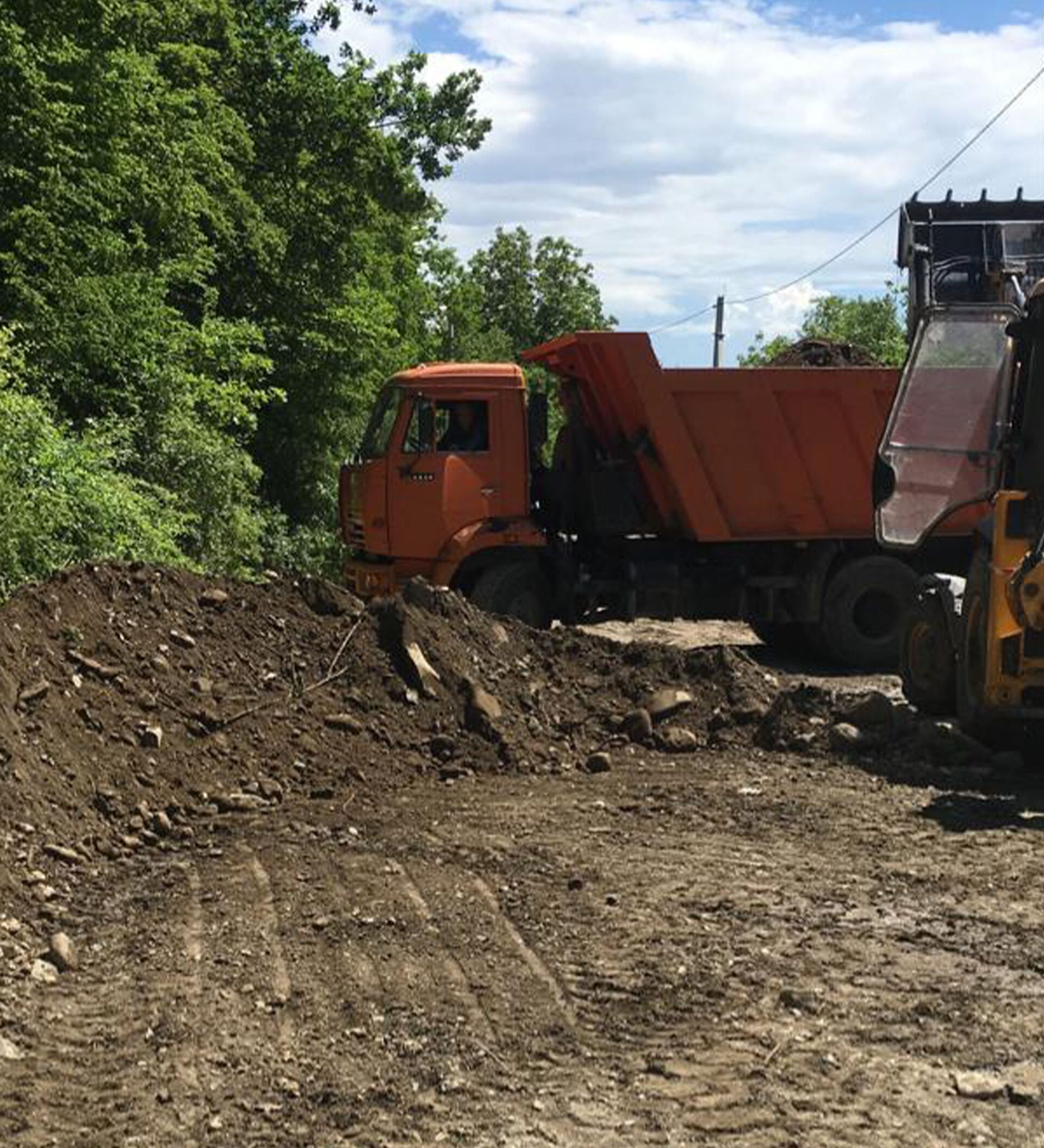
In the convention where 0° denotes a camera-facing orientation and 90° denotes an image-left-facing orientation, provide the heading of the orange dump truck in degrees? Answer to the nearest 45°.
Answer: approximately 90°

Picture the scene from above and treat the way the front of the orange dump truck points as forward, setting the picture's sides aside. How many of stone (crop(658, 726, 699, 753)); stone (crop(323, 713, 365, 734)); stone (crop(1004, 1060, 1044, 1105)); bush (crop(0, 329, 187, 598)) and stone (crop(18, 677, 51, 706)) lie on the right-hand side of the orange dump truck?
0

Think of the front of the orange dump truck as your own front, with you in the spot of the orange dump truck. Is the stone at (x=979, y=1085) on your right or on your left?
on your left

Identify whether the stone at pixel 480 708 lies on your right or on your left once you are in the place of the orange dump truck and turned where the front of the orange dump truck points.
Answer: on your left

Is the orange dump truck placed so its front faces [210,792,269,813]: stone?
no

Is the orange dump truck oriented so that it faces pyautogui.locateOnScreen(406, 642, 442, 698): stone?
no

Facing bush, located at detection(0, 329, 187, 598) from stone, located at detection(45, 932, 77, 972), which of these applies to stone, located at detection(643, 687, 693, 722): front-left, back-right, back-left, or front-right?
front-right

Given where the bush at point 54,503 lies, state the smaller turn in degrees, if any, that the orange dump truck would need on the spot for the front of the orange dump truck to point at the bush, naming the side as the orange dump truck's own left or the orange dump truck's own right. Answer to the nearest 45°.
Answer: approximately 45° to the orange dump truck's own left

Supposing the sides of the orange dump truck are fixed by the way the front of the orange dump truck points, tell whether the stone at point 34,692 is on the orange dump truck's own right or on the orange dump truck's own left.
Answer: on the orange dump truck's own left

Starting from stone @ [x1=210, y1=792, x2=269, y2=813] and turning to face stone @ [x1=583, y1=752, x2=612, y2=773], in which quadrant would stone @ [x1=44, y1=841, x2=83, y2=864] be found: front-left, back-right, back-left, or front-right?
back-right

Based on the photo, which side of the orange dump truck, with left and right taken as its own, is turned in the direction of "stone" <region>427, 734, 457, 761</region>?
left

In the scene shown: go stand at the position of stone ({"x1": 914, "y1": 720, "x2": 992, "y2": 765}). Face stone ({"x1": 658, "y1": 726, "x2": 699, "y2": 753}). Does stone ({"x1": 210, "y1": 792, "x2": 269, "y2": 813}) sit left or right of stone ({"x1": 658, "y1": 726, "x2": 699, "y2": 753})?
left

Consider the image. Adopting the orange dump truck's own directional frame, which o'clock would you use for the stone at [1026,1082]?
The stone is roughly at 9 o'clock from the orange dump truck.

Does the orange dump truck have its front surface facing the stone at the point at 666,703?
no
